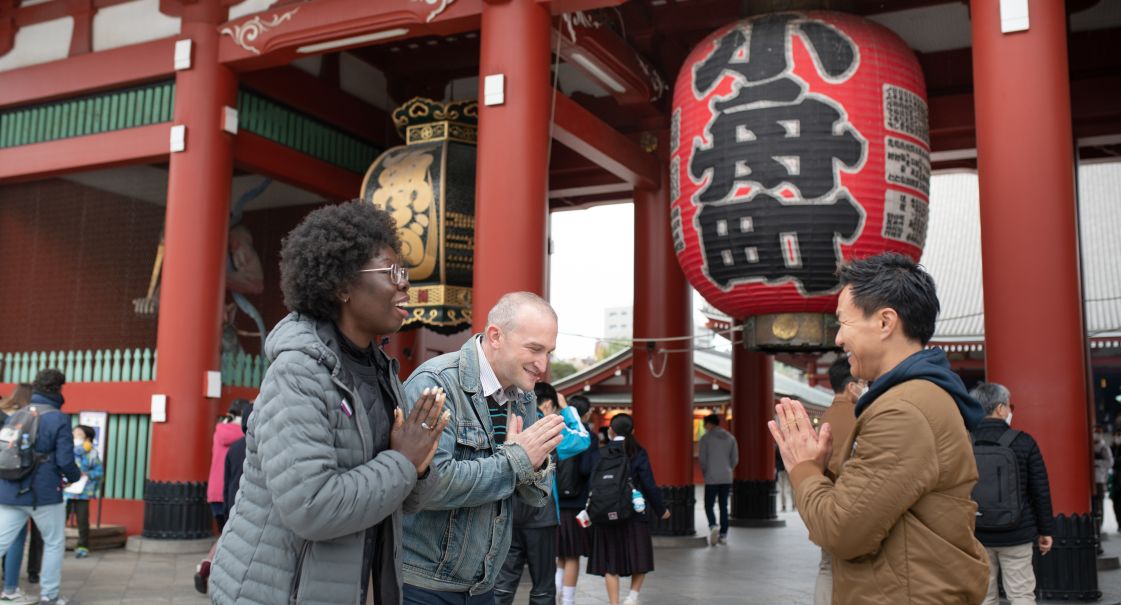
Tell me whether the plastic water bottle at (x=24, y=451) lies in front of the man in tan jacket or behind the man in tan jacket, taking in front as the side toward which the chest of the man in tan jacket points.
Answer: in front

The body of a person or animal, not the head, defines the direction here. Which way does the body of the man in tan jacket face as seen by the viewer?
to the viewer's left

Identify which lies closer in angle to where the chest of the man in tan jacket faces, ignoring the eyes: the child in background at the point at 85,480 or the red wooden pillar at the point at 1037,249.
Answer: the child in background

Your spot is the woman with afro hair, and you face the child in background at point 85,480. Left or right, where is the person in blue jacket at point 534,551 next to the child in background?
right

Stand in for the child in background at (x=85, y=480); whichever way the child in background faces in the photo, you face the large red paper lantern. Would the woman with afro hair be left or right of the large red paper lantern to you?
right

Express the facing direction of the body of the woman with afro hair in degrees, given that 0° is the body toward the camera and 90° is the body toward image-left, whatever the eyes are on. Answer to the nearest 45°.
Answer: approximately 270°

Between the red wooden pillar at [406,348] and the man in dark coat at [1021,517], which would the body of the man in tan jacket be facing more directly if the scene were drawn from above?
the red wooden pillar

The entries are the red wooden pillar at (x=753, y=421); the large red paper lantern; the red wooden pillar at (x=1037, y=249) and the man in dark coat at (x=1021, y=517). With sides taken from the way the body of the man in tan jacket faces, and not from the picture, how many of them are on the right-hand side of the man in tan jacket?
4

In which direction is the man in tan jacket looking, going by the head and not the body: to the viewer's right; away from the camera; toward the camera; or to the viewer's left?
to the viewer's left

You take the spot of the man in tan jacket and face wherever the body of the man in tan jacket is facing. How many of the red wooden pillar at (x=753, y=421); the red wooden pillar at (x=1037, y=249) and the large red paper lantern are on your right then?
3

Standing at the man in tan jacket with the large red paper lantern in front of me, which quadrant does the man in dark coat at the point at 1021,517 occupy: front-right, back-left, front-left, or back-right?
front-right

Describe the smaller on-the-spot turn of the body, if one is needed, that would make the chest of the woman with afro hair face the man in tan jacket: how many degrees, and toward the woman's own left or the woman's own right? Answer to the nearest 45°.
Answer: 0° — they already face them

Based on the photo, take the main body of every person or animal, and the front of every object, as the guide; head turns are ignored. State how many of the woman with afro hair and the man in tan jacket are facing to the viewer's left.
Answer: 1

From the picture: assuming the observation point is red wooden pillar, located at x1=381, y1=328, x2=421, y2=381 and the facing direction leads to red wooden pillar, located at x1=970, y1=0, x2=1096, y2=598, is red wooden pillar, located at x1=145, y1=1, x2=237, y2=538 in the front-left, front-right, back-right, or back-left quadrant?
front-right
